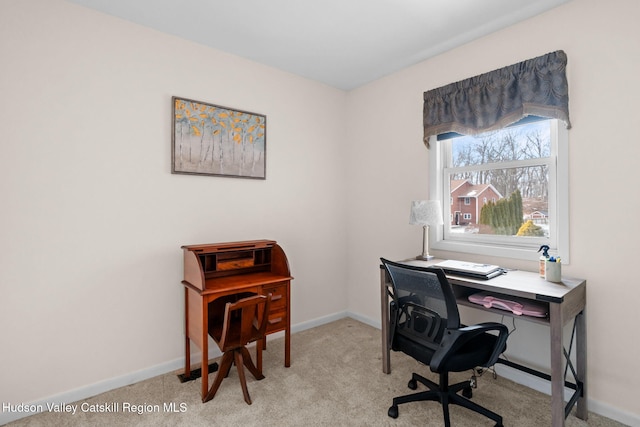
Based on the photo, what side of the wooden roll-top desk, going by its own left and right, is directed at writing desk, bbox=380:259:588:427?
front

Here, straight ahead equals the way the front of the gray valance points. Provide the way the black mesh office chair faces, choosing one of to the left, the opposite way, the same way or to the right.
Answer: the opposite way

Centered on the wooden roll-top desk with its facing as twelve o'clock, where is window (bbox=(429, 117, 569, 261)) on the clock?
The window is roughly at 11 o'clock from the wooden roll-top desk.

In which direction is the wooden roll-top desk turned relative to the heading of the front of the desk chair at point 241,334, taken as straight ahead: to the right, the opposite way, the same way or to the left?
the opposite way

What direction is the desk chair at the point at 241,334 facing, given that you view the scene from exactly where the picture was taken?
facing away from the viewer and to the left of the viewer

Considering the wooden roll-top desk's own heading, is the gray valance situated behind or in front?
in front

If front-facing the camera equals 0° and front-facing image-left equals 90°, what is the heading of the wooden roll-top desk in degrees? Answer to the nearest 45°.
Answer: approximately 315°

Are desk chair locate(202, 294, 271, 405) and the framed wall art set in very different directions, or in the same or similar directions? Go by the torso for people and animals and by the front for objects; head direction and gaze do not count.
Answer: very different directions

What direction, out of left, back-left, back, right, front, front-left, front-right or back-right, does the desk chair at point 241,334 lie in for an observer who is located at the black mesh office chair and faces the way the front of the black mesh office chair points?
back-left

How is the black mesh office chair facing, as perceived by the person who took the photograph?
facing away from the viewer and to the right of the viewer

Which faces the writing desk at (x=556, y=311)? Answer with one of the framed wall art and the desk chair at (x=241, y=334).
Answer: the framed wall art

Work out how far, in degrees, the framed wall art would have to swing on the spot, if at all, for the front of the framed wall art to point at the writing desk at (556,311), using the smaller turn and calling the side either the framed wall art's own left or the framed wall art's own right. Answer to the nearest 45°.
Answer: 0° — it already faces it
